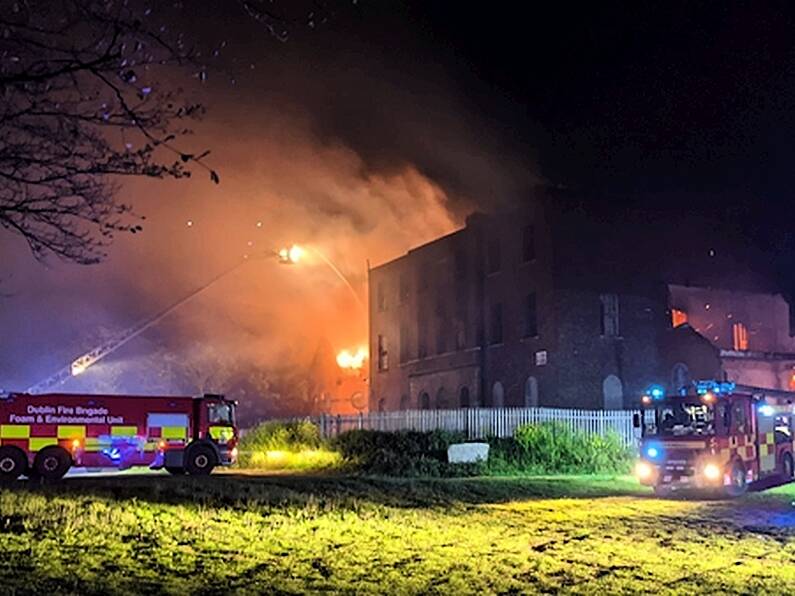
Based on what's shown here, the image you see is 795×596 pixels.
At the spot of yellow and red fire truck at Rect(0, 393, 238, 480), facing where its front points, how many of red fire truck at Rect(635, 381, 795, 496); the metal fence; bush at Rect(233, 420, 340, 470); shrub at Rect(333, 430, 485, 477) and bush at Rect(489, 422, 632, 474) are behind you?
0

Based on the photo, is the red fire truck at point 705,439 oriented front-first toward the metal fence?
no

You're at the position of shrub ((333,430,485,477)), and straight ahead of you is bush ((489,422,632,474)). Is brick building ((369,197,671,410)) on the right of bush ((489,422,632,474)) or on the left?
left

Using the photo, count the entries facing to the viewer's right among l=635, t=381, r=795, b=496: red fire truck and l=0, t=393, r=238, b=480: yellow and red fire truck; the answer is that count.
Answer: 1

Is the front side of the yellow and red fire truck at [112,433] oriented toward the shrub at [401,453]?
yes

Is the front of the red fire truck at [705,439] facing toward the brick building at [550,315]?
no

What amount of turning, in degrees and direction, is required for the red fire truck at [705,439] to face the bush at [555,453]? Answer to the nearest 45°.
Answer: approximately 90° to its right

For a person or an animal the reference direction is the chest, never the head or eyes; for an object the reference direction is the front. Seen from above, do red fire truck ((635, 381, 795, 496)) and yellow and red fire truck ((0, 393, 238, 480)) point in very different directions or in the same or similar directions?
very different directions

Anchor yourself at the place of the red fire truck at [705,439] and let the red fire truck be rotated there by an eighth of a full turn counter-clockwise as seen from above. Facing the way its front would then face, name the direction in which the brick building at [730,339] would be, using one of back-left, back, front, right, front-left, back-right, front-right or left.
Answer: back

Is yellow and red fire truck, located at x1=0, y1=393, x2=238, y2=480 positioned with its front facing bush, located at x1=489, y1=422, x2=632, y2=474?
yes

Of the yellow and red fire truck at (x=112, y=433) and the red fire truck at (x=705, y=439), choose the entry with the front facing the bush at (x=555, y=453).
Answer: the yellow and red fire truck

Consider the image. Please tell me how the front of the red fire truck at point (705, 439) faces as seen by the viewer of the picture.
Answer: facing the viewer and to the left of the viewer

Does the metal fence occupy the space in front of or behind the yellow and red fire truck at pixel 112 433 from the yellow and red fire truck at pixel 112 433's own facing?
in front

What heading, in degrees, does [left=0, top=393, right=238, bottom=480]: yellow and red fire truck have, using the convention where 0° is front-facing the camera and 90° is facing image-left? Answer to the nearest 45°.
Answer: approximately 270°
